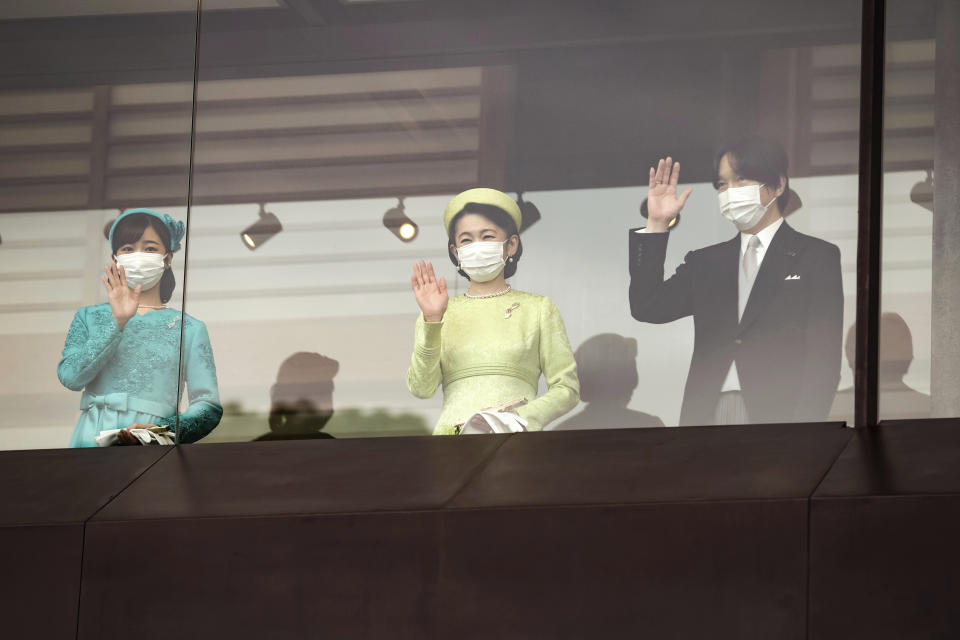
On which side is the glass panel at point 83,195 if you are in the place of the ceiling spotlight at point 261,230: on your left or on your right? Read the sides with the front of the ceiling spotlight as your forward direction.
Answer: on your left

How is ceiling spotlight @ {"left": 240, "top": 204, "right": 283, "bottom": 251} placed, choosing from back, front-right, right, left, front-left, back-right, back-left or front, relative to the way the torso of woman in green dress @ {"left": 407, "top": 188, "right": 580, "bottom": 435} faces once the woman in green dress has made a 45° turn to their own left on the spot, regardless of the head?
back-right

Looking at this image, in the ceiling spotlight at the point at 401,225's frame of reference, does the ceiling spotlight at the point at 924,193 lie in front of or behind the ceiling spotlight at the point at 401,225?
in front

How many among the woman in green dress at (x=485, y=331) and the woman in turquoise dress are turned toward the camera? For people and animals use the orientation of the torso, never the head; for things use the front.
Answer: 2

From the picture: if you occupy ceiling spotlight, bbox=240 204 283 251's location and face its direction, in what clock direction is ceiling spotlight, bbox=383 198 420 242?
ceiling spotlight, bbox=383 198 420 242 is roughly at 8 o'clock from ceiling spotlight, bbox=240 204 283 251.

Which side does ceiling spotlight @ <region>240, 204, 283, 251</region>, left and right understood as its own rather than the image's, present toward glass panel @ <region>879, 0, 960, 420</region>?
left

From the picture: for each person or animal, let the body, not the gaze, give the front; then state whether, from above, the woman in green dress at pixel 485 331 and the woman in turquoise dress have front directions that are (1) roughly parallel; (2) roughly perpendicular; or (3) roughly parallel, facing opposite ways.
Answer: roughly parallel

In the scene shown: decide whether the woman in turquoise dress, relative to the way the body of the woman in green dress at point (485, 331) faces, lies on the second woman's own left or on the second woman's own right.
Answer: on the second woman's own right

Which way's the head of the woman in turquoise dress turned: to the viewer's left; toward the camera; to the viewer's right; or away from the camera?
toward the camera

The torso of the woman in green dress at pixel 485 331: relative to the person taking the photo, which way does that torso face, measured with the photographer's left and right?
facing the viewer

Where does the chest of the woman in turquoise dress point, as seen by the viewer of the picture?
toward the camera

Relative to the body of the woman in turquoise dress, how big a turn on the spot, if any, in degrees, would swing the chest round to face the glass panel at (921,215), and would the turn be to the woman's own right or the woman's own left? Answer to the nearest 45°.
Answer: approximately 45° to the woman's own left

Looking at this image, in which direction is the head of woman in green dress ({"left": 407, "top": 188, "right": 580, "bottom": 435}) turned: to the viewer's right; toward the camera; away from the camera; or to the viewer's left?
toward the camera

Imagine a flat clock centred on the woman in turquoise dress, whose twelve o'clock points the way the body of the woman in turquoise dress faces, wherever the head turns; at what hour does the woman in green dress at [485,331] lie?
The woman in green dress is roughly at 10 o'clock from the woman in turquoise dress.
